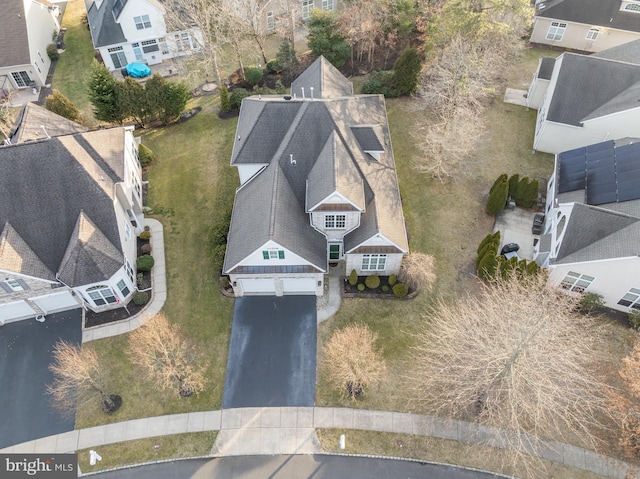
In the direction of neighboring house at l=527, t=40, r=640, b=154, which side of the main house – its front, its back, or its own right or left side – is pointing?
left

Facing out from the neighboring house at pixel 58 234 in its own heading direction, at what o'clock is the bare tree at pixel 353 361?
The bare tree is roughly at 11 o'clock from the neighboring house.

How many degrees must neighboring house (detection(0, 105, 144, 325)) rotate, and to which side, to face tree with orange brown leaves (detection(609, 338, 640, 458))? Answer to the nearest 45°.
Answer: approximately 45° to its left

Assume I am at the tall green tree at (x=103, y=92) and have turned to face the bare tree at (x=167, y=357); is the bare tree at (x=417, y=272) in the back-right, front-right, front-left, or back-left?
front-left

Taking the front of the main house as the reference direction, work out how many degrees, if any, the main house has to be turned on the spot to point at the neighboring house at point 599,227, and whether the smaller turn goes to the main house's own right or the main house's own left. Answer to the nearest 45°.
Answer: approximately 90° to the main house's own left

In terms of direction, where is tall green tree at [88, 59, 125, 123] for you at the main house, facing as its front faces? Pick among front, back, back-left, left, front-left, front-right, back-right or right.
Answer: back-right

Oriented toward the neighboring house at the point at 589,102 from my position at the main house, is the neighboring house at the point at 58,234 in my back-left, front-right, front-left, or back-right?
back-left

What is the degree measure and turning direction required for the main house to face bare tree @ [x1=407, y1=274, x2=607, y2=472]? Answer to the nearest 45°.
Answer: approximately 45° to its left

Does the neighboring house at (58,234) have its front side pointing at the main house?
no

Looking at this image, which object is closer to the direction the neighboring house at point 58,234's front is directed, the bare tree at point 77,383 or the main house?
the bare tree

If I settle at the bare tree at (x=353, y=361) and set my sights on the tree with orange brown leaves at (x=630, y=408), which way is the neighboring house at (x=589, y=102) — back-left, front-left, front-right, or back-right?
front-left

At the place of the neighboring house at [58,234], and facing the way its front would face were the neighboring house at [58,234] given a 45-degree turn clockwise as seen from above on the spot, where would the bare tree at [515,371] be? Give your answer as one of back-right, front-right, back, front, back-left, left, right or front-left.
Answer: left

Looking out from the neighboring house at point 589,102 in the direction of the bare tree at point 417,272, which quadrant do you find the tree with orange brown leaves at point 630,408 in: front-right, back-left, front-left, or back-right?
front-left

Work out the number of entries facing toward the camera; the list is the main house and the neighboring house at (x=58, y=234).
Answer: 2

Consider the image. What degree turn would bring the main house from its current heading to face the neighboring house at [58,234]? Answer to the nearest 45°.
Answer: approximately 90° to its right

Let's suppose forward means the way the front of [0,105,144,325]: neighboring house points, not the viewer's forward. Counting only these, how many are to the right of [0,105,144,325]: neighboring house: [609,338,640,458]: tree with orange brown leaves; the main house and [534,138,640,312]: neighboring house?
0

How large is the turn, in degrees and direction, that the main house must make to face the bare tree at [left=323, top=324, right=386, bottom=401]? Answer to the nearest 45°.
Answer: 0° — it already faces it

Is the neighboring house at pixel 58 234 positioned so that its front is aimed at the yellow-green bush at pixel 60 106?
no

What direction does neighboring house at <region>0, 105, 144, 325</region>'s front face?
toward the camera

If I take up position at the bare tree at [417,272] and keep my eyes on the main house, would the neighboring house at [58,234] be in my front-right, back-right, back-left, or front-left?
front-left

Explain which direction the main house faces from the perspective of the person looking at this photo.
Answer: facing the viewer
